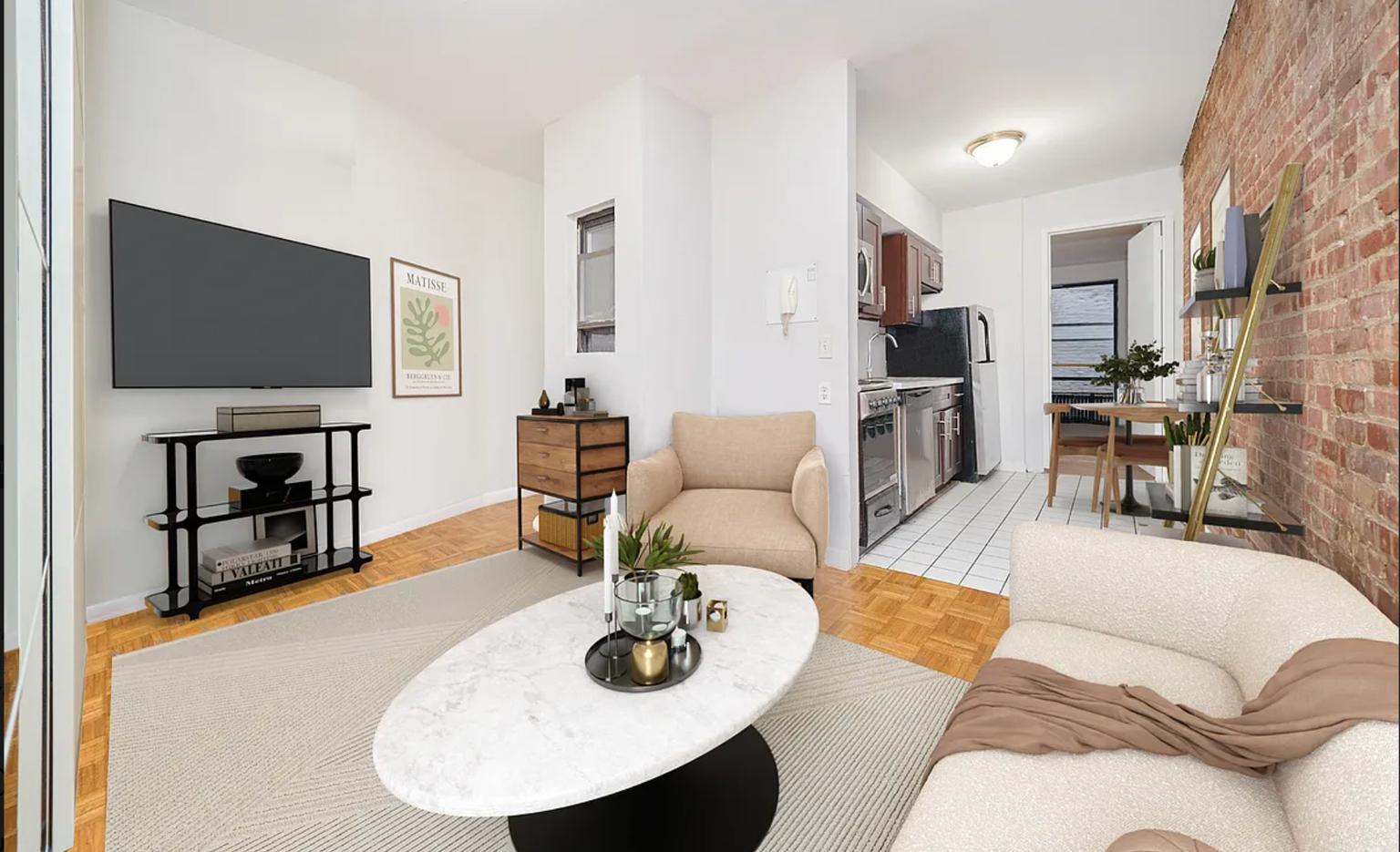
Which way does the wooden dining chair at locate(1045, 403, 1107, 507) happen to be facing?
to the viewer's right

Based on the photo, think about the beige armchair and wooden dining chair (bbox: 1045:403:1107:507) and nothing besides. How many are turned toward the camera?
1

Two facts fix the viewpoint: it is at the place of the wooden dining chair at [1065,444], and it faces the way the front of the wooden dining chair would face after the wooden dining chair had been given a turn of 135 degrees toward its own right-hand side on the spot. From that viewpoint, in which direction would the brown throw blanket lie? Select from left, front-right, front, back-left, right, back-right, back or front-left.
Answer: front-left

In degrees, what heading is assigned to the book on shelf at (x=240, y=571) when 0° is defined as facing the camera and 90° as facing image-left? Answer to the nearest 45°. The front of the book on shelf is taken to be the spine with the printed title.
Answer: approximately 315°

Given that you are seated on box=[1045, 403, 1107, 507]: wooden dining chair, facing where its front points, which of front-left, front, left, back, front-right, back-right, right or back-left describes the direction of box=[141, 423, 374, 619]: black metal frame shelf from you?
back-right

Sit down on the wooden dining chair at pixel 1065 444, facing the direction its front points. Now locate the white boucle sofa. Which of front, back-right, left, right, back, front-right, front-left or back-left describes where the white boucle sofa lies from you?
right

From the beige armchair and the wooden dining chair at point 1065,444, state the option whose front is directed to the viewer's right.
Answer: the wooden dining chair

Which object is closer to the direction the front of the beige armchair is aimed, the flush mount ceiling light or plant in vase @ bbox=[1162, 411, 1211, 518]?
the plant in vase
